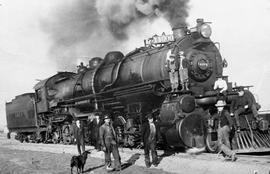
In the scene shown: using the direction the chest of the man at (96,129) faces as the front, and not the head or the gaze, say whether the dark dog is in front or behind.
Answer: in front

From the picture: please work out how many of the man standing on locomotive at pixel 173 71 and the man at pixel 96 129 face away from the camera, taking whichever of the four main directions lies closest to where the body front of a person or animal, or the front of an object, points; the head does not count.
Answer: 0

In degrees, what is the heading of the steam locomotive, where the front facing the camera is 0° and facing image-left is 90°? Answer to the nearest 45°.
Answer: approximately 315°

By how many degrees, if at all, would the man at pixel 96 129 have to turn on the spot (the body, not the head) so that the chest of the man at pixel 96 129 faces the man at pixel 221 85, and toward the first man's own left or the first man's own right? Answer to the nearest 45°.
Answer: approximately 45° to the first man's own left

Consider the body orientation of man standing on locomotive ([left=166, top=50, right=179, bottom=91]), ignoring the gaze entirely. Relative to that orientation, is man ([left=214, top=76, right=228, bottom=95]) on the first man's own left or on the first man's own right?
on the first man's own left

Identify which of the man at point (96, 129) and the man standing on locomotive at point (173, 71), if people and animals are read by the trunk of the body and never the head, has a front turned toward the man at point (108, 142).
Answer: the man at point (96, 129)

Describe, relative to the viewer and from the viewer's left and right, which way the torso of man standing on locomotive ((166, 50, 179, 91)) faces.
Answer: facing the viewer and to the right of the viewer
